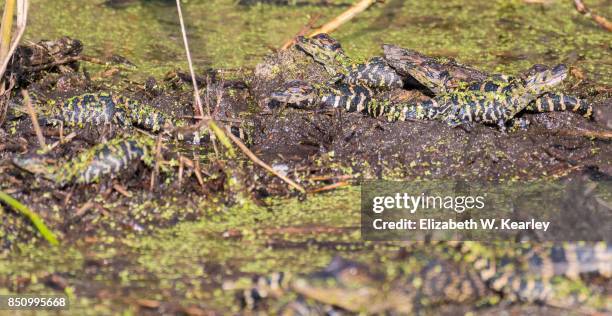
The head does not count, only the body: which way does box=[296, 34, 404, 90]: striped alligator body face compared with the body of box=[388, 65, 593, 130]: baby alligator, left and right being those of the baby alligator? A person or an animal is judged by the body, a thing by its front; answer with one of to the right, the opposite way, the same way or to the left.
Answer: the opposite way

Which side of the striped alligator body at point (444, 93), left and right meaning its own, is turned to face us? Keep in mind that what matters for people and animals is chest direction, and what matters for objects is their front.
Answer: right

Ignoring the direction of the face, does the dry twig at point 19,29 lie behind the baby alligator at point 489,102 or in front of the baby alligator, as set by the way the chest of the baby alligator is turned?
behind

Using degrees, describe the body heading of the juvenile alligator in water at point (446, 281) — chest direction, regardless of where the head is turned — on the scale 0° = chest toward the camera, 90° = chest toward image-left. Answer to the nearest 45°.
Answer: approximately 90°

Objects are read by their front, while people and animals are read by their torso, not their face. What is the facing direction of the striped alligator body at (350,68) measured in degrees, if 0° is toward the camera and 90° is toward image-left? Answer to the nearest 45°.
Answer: approximately 90°

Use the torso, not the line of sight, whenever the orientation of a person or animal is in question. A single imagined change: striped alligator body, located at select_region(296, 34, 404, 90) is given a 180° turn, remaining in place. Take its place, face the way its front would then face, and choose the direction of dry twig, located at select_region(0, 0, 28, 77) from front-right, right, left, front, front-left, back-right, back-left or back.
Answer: back-right

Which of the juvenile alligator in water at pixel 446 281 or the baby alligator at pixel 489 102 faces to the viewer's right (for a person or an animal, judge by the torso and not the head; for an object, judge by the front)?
the baby alligator

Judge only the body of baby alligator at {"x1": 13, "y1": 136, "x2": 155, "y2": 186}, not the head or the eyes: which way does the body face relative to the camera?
to the viewer's left

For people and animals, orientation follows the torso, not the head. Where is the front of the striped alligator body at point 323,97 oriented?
to the viewer's left

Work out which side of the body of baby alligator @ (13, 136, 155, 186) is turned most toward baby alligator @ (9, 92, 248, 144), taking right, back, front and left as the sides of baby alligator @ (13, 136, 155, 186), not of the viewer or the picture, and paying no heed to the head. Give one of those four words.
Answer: right
